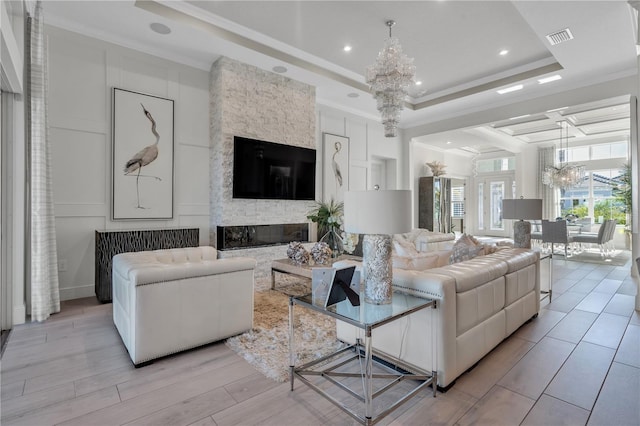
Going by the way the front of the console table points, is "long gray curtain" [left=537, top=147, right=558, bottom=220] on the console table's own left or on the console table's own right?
on the console table's own left

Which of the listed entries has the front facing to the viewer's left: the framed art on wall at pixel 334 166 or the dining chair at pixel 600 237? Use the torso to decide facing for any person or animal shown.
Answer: the dining chair

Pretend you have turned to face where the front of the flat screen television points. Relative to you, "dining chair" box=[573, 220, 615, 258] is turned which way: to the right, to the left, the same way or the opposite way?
the opposite way

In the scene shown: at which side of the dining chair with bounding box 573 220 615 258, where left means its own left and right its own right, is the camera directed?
left

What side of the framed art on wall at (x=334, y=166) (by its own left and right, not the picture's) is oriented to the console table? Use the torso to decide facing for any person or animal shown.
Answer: right

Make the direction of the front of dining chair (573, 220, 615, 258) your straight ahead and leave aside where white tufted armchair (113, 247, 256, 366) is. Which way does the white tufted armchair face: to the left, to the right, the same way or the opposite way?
to the right

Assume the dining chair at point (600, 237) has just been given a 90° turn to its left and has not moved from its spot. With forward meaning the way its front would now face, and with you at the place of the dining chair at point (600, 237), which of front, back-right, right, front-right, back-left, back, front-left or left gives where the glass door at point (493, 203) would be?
back-right

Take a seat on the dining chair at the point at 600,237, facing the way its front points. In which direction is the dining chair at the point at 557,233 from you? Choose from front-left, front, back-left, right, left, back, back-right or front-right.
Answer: front-left

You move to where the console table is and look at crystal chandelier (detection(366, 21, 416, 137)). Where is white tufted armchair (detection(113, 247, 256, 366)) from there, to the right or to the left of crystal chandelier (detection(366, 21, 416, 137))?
right

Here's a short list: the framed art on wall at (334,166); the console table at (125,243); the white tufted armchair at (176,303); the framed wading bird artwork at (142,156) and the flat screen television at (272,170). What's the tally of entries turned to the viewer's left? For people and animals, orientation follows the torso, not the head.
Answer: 0

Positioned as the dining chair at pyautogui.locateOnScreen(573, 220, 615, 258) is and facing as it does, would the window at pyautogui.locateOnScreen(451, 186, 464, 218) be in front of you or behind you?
in front

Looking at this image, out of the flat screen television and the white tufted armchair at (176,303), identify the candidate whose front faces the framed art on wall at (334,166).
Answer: the white tufted armchair

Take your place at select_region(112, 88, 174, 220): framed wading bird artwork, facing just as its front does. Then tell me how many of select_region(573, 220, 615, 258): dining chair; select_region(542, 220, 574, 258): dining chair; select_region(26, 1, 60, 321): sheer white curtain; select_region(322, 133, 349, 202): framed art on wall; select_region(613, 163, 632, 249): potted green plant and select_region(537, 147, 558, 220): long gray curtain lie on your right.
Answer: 1

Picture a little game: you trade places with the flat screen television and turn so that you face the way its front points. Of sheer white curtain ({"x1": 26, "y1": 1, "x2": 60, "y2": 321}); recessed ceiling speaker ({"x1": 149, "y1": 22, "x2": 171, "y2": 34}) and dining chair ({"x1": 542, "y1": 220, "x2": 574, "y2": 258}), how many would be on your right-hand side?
2

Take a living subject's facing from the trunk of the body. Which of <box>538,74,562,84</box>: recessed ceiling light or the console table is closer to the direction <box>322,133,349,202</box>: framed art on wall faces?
the recessed ceiling light

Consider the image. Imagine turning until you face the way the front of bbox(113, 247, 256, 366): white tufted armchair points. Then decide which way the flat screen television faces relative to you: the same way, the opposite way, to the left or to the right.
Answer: to the right

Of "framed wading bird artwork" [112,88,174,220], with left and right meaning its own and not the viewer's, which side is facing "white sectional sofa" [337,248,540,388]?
front

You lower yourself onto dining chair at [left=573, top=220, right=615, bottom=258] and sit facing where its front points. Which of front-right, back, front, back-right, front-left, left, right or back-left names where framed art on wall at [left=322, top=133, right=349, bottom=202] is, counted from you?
front-left

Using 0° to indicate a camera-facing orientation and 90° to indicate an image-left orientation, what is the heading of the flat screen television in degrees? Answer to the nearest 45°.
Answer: approximately 315°

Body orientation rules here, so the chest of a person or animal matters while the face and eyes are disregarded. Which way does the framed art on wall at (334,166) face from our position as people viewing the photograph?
facing the viewer and to the right of the viewer
